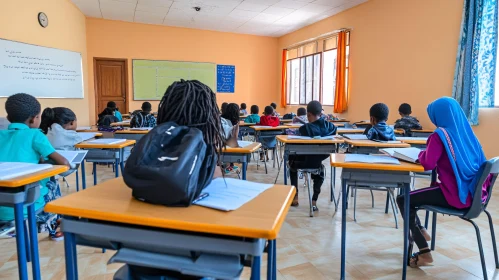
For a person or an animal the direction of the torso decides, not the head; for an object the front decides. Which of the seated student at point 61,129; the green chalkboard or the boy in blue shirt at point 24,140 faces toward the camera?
the green chalkboard

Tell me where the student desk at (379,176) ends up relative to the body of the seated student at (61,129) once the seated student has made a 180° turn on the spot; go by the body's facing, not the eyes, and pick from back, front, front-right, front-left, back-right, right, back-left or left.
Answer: left

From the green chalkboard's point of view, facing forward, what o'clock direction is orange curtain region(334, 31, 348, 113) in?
The orange curtain is roughly at 10 o'clock from the green chalkboard.

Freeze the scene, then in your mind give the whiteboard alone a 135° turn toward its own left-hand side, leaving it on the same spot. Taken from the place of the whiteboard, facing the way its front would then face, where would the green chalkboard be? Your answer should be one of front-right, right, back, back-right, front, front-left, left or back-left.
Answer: front-right

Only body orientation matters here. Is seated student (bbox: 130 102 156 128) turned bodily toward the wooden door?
yes

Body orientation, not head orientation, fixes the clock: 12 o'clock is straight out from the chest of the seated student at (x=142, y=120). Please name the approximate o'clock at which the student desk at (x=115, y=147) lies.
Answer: The student desk is roughly at 6 o'clock from the seated student.

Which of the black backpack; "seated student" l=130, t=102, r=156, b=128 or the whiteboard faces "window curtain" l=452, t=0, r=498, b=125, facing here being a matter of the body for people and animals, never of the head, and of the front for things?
the whiteboard

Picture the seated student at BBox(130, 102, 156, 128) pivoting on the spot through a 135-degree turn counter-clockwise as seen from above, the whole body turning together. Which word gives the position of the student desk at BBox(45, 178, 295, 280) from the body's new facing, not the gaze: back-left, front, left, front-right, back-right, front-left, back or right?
front-left

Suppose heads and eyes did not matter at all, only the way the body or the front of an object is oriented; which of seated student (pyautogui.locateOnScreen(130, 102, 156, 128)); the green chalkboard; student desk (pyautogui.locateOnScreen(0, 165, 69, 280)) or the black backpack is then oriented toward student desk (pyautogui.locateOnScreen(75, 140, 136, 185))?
the green chalkboard

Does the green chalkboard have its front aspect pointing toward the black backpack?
yes

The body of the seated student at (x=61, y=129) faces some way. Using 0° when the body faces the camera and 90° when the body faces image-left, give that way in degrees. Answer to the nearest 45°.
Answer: approximately 225°

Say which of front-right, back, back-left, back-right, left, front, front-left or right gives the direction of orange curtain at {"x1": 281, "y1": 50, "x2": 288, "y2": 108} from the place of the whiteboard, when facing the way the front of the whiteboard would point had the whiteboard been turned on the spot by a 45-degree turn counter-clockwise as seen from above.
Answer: front

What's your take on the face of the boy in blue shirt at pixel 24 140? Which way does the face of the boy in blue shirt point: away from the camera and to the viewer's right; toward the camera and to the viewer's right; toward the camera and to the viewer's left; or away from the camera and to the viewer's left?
away from the camera and to the viewer's right

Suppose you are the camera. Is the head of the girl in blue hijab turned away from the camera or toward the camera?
away from the camera

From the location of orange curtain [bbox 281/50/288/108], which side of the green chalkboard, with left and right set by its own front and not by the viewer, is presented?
left

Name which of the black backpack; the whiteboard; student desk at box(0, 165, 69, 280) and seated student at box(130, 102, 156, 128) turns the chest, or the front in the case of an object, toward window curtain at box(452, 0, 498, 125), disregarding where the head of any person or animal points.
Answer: the whiteboard
